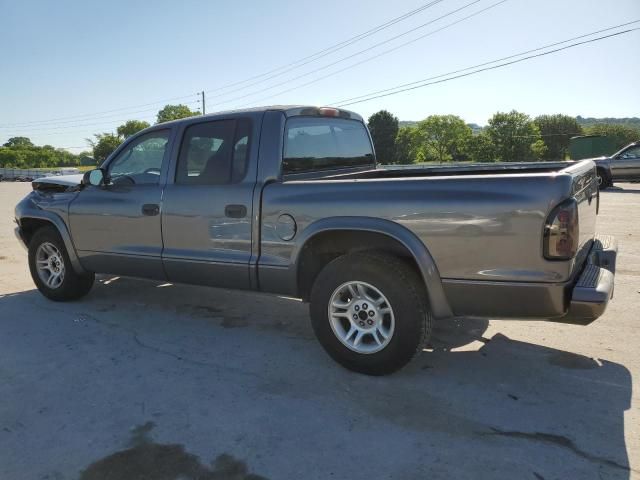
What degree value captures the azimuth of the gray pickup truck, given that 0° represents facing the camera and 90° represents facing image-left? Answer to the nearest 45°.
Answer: approximately 135°
